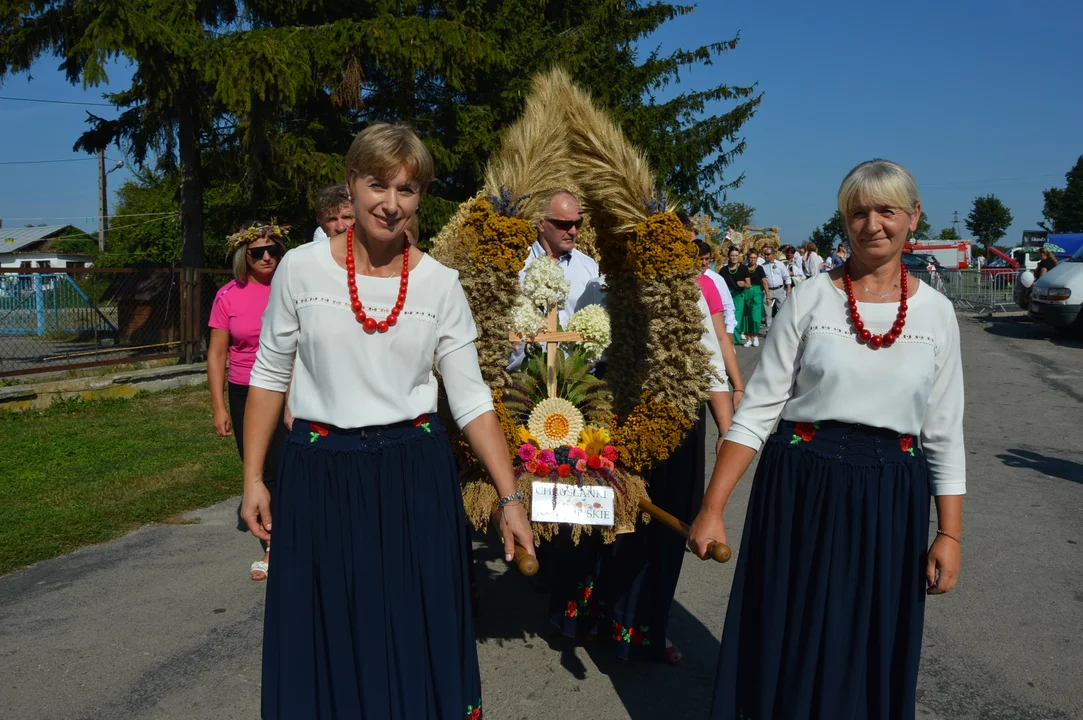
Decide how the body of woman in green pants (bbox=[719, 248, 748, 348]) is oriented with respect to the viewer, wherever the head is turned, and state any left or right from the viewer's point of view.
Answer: facing the viewer

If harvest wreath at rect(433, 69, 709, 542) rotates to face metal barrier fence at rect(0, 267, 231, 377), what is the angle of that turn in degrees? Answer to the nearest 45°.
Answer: approximately 135° to its right

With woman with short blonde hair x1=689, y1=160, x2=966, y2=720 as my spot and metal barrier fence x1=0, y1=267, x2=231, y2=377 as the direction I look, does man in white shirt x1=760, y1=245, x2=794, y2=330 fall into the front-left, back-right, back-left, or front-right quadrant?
front-right

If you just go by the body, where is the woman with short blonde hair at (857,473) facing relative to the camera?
toward the camera

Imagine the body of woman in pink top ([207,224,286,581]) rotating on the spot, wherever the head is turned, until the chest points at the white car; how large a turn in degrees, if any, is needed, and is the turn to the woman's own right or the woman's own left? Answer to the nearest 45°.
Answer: approximately 90° to the woman's own left

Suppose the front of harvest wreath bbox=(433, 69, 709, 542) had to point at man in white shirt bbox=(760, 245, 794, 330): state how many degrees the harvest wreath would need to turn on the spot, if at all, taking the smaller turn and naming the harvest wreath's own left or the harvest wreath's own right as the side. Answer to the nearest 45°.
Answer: approximately 180°

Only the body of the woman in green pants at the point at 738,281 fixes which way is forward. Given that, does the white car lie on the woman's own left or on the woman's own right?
on the woman's own left

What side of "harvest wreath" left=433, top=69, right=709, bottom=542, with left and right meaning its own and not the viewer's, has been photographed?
front

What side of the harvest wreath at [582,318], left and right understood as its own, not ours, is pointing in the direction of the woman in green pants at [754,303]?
back

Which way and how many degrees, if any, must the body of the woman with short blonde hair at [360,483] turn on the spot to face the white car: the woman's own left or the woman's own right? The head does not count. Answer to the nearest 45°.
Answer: approximately 135° to the woman's own left

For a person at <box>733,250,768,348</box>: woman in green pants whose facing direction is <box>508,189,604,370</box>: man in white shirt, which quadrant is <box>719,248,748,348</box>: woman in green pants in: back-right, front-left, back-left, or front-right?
front-right

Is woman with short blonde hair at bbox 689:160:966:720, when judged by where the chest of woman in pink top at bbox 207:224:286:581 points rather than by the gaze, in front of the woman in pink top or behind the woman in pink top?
in front

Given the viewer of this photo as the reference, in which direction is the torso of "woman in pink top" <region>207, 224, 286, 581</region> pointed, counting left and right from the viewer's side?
facing the viewer and to the right of the viewer

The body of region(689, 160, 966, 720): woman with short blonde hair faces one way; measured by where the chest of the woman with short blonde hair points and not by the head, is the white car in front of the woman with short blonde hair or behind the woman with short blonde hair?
behind

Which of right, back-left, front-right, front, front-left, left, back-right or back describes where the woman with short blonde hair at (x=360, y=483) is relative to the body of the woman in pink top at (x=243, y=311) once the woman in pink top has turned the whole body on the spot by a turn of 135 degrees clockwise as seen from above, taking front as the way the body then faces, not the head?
left

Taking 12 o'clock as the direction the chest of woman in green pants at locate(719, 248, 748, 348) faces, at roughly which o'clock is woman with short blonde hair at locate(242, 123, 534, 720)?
The woman with short blonde hair is roughly at 12 o'clock from the woman in green pants.

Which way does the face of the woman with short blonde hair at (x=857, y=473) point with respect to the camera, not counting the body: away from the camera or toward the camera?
toward the camera
